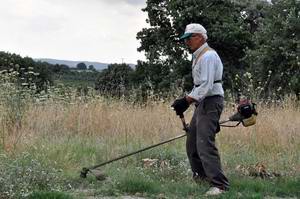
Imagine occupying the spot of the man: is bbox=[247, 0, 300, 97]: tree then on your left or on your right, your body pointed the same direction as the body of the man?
on your right

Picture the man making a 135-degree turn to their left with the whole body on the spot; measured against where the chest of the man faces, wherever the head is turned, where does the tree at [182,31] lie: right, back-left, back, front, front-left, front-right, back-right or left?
back-left

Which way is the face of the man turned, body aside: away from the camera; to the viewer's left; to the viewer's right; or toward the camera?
to the viewer's left

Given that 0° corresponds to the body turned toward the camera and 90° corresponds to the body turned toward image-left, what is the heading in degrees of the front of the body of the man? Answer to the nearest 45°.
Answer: approximately 90°
